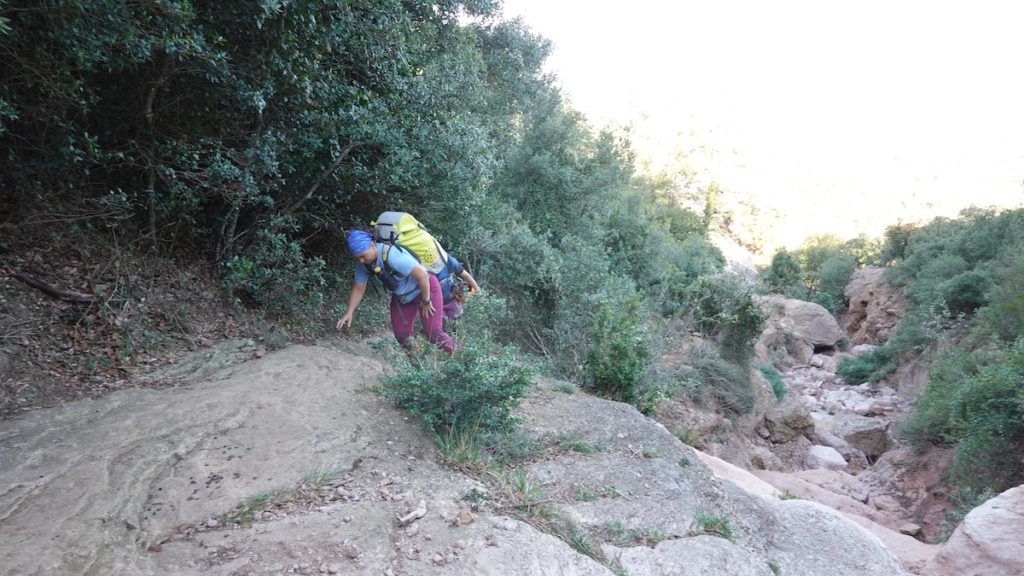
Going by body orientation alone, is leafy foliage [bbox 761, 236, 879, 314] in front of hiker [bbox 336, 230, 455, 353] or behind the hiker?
behind

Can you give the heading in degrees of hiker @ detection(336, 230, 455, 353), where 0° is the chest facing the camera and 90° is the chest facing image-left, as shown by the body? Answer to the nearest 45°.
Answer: approximately 45°

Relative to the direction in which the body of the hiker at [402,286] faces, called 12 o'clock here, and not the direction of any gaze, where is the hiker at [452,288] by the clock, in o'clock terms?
the hiker at [452,288] is roughly at 6 o'clock from the hiker at [402,286].

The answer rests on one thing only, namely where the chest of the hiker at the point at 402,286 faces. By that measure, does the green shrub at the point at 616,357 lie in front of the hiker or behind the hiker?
behind

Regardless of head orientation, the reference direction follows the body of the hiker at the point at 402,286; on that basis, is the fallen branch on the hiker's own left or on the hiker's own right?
on the hiker's own right

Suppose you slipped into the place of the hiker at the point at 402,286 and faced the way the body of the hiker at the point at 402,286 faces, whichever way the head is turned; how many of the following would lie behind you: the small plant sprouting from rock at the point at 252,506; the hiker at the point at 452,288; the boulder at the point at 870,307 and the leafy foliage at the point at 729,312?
3

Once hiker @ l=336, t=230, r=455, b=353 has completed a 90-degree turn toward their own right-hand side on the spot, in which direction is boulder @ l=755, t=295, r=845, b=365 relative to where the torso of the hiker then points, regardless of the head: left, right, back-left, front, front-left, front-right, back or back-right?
right

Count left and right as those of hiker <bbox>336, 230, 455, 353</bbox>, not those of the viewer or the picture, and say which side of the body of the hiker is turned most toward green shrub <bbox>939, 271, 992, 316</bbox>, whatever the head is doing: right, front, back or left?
back

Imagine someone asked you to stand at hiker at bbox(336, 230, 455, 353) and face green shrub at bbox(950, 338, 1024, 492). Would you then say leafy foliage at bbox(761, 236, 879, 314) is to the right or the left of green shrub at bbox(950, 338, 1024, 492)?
left

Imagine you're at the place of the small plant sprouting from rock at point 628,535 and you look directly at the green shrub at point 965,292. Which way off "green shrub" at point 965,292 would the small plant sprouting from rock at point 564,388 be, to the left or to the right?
left

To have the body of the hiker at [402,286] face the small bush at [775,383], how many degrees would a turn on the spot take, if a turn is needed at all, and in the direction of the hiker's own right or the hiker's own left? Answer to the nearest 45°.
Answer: approximately 180°

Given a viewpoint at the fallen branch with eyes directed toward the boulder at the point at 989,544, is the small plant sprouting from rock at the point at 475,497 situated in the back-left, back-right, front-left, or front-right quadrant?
front-right

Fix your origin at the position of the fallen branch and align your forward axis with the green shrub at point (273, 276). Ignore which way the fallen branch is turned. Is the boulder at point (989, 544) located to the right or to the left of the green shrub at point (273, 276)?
right

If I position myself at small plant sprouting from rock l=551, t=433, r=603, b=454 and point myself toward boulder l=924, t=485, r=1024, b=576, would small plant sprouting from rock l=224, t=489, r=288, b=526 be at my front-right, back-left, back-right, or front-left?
back-right

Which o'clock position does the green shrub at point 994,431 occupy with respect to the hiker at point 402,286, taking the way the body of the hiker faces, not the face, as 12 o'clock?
The green shrub is roughly at 7 o'clock from the hiker.

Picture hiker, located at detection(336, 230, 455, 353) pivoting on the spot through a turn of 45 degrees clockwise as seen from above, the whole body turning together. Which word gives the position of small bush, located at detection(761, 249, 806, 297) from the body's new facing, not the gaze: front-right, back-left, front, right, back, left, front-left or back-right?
back-right
